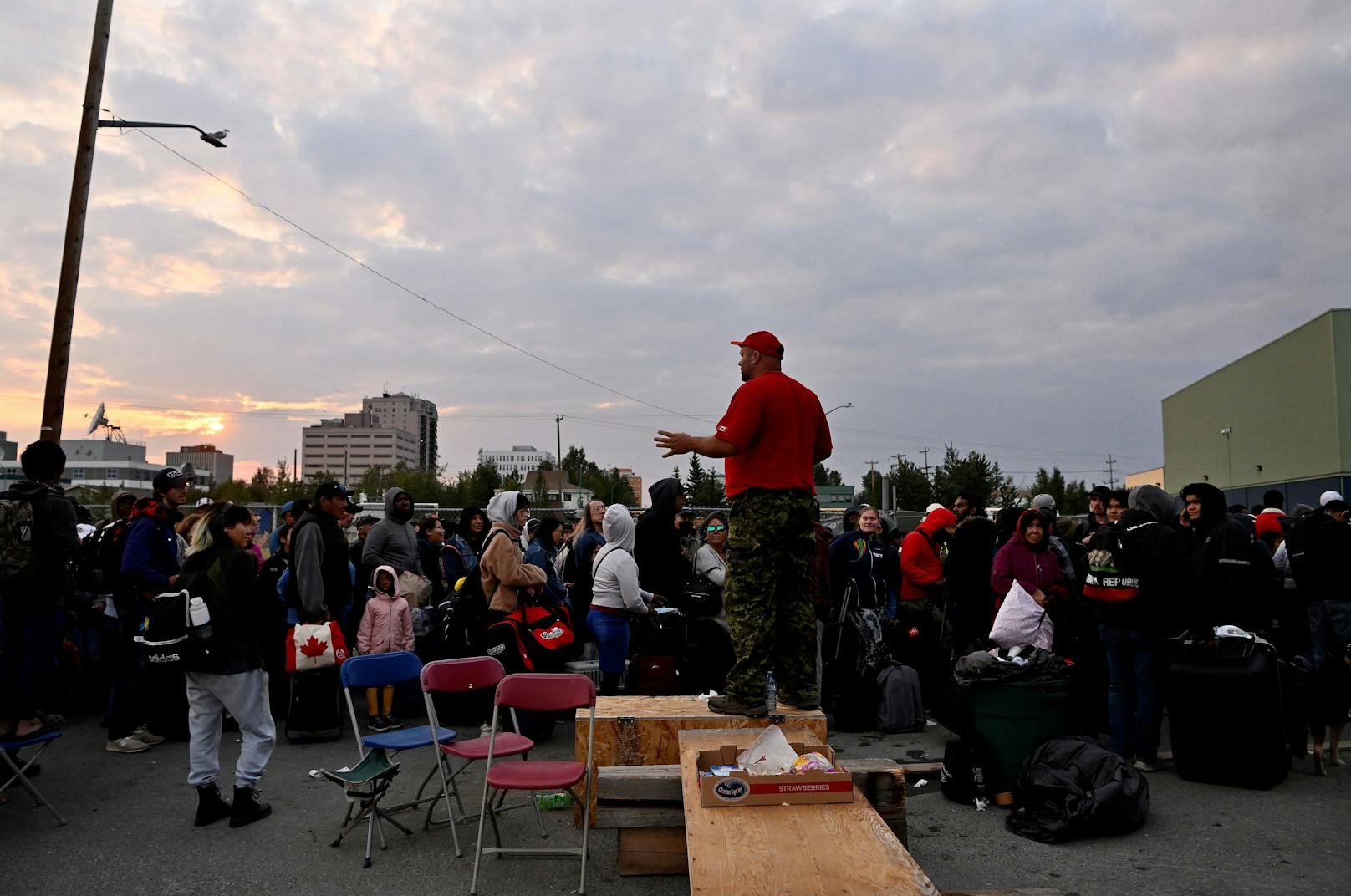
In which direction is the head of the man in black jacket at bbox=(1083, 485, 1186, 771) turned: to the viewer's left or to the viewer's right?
to the viewer's left

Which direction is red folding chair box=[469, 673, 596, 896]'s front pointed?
toward the camera

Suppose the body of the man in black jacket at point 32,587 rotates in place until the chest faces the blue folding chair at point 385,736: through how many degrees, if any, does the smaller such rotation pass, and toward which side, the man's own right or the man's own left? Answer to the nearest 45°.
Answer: approximately 90° to the man's own right

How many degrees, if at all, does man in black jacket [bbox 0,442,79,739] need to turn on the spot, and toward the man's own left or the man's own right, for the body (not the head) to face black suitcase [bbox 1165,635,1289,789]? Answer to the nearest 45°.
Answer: approximately 90° to the man's own right

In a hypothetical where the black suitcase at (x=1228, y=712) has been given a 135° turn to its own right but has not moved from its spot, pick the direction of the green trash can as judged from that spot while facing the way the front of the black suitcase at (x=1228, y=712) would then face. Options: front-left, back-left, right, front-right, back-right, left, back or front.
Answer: left

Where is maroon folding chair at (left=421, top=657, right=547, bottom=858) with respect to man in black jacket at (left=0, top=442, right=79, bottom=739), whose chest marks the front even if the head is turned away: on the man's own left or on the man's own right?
on the man's own right

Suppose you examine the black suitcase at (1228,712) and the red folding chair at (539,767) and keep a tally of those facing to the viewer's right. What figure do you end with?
0

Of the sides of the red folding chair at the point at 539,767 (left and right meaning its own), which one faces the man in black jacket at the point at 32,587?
right

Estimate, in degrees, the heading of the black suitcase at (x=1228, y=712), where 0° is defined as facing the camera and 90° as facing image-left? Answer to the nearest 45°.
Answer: approximately 0°

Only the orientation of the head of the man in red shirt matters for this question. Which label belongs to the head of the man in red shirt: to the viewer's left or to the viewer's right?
to the viewer's left

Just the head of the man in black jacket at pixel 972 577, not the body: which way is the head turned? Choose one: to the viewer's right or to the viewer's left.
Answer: to the viewer's left

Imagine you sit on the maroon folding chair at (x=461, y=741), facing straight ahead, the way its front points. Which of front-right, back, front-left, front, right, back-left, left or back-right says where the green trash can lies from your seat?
front-left

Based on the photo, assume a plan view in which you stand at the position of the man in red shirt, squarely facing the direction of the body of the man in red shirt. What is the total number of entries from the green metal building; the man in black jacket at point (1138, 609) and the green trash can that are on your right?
3

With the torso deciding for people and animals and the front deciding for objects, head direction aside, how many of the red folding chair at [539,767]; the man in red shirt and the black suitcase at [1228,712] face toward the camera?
2
